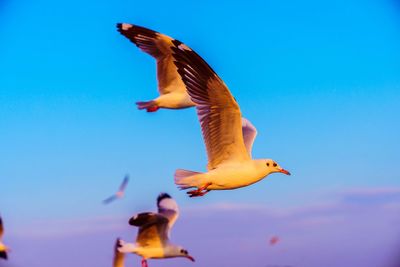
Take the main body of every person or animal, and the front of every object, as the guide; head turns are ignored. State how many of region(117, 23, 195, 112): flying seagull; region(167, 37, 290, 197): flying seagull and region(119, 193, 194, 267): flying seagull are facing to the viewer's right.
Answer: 3

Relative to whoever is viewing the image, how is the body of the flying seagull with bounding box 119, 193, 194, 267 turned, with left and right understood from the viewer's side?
facing to the right of the viewer

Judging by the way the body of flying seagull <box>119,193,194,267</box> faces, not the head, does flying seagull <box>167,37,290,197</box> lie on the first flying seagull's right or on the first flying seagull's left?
on the first flying seagull's right

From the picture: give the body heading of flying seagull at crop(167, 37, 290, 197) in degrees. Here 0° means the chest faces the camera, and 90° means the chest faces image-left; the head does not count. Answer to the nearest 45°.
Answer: approximately 270°

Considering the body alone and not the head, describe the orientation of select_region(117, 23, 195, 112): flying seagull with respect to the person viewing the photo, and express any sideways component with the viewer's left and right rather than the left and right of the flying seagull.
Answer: facing to the right of the viewer

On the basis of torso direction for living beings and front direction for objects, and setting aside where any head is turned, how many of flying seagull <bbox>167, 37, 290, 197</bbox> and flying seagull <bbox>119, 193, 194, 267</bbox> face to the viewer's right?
2
